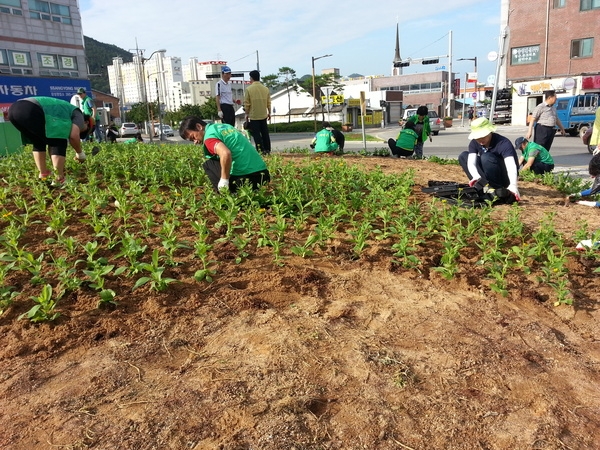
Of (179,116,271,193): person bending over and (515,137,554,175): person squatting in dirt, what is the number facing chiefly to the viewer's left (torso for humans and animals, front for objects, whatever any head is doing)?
2

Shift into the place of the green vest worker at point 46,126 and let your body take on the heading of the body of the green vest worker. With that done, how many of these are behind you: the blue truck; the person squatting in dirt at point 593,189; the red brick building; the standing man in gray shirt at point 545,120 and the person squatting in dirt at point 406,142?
0

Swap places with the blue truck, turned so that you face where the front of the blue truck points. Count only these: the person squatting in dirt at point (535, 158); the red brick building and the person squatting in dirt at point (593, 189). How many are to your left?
2

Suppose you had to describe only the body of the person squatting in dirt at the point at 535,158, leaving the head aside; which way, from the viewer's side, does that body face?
to the viewer's left

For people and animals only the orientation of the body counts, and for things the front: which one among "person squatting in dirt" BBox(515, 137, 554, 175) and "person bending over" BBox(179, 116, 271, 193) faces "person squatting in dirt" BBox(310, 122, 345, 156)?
"person squatting in dirt" BBox(515, 137, 554, 175)

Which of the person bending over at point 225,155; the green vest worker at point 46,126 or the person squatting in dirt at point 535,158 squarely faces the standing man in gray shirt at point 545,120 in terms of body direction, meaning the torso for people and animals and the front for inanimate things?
the green vest worker

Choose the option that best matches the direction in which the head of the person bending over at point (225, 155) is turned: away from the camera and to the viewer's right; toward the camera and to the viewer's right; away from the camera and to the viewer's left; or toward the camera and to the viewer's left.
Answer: toward the camera and to the viewer's left

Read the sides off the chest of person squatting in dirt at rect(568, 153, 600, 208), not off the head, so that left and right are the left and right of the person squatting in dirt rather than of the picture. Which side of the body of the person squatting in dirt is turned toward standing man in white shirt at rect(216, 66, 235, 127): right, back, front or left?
front

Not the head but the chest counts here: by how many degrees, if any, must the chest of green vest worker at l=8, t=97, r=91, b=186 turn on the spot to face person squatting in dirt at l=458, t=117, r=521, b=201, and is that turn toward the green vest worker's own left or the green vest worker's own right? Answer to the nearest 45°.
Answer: approximately 45° to the green vest worker's own right

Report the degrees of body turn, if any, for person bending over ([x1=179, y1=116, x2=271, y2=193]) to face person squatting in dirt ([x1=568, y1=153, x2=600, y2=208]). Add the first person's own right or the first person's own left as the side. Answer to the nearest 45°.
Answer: approximately 180°

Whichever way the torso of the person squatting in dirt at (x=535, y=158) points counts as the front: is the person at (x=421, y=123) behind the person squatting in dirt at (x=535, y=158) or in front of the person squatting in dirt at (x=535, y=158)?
in front

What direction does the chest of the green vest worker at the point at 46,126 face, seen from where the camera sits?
to the viewer's right

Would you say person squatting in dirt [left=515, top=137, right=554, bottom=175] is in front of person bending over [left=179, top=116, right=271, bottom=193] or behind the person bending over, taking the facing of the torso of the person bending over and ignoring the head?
behind

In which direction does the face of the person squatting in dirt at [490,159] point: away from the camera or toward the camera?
toward the camera

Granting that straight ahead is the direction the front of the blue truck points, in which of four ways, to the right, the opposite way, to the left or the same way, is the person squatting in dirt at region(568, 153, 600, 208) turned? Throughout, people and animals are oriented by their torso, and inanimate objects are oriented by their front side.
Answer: the same way

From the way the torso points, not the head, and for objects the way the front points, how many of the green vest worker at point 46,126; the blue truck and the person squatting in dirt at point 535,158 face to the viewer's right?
1

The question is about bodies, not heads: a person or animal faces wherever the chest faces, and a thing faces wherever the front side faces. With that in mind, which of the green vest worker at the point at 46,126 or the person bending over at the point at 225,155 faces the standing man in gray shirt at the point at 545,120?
the green vest worker

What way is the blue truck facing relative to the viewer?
to the viewer's left
